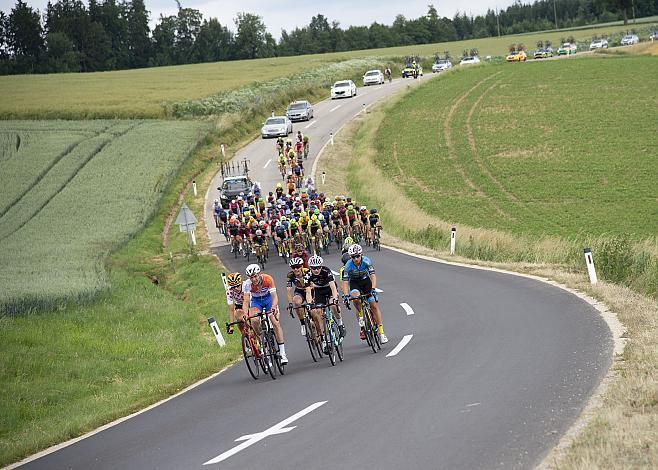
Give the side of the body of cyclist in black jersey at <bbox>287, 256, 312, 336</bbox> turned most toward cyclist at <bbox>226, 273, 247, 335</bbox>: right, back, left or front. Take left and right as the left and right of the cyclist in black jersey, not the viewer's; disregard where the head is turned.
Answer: right

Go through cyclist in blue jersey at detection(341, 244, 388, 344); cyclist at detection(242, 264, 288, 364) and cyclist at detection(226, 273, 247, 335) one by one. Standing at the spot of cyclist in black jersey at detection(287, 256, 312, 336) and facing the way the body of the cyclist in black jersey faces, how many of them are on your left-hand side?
1

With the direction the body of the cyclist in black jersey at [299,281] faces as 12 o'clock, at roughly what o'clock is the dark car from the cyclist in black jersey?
The dark car is roughly at 6 o'clock from the cyclist in black jersey.

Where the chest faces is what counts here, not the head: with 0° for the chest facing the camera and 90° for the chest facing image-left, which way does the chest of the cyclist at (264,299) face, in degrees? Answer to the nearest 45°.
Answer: approximately 0°

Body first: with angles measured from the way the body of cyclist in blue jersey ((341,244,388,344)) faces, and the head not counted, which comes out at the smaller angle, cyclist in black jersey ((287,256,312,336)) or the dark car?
the cyclist in black jersey

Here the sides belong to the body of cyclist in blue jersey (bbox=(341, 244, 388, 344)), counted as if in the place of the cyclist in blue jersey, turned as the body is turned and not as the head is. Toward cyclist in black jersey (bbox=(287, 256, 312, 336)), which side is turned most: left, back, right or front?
right

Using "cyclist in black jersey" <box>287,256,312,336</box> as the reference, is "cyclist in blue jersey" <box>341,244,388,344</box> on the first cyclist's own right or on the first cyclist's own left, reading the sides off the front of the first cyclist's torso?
on the first cyclist's own left

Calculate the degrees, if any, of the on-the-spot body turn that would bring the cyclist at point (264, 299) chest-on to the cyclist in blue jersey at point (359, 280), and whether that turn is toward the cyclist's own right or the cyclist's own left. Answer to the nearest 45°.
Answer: approximately 135° to the cyclist's own left

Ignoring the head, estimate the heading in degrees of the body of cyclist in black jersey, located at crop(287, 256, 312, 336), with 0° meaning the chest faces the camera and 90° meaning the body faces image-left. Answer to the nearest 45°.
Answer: approximately 0°

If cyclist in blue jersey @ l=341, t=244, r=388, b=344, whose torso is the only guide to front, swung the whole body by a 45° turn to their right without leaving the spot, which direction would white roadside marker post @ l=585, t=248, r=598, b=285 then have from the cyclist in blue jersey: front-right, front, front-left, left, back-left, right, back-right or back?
back

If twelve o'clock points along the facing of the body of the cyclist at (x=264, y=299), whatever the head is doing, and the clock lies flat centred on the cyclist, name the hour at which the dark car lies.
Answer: The dark car is roughly at 6 o'clock from the cyclist.
